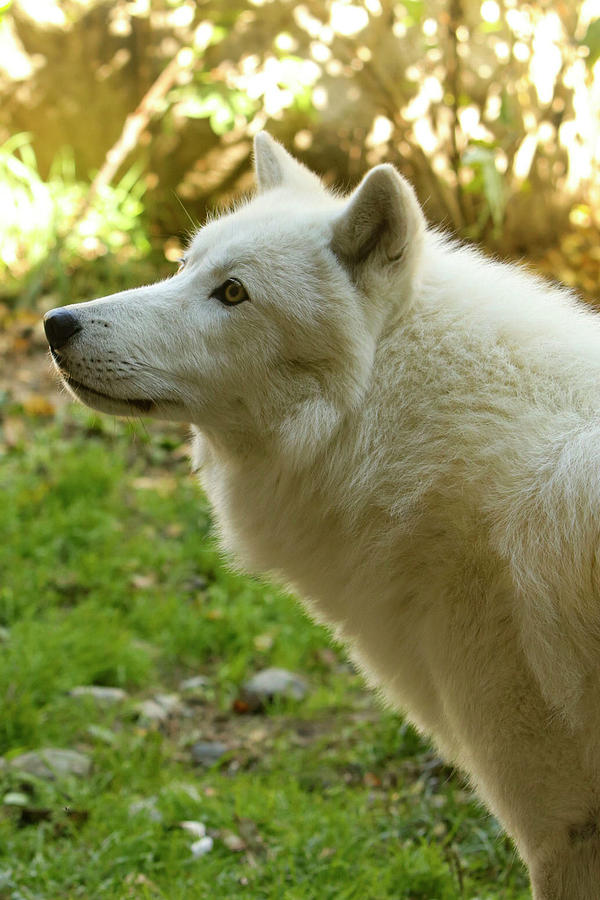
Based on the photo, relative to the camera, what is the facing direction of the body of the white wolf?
to the viewer's left
